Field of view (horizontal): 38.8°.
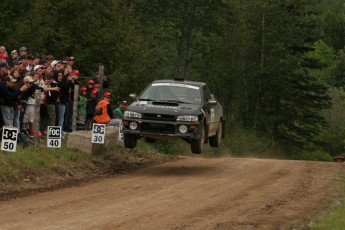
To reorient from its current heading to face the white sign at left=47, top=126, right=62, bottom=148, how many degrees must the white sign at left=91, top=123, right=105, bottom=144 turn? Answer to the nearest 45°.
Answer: approximately 45° to its right

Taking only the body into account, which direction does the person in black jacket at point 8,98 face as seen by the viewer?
to the viewer's right

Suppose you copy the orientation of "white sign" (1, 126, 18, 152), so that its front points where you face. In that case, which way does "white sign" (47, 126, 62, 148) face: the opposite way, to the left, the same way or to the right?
the same way

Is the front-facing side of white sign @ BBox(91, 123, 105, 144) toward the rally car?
no

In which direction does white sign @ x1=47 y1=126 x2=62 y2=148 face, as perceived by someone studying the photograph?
facing the viewer

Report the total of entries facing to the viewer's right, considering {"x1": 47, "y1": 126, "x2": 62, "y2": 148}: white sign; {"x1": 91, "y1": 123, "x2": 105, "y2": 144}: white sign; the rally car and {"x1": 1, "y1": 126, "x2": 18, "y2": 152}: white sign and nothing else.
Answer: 0

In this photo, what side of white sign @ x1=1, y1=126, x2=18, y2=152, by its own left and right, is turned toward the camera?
front

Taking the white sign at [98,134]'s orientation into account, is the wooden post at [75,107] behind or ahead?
behind

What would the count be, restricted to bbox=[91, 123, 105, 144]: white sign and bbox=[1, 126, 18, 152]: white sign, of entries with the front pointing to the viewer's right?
0

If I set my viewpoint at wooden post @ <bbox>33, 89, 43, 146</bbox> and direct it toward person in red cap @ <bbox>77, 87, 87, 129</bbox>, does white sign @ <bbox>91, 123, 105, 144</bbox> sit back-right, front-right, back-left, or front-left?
front-right

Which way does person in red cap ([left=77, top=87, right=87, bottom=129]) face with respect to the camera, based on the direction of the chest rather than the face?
to the viewer's right

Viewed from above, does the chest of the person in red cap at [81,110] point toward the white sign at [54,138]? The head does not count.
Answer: no

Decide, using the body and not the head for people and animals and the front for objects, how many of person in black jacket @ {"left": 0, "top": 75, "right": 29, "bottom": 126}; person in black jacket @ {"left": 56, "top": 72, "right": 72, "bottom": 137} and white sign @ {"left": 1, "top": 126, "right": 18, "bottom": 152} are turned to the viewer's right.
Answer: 2

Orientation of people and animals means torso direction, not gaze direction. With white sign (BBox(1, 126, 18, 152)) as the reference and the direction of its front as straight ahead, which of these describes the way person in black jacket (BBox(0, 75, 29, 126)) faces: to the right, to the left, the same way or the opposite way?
to the left

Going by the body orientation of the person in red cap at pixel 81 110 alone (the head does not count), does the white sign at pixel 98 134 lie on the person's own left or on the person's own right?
on the person's own right
